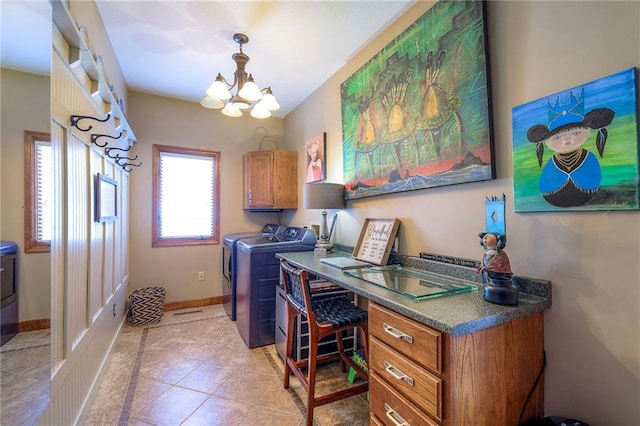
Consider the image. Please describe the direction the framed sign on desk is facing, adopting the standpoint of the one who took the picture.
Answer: facing the viewer and to the left of the viewer

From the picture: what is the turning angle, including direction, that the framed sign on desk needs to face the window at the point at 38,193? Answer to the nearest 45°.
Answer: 0° — it already faces it

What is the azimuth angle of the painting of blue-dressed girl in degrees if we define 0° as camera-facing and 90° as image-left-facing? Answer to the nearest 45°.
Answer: approximately 45°

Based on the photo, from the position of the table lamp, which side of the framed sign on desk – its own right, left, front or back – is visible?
right

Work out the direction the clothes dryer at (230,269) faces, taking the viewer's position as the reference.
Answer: facing to the left of the viewer

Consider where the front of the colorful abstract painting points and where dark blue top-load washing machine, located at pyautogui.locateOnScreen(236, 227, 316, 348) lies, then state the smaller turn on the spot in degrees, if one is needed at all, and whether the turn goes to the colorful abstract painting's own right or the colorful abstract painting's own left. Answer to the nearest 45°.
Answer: approximately 45° to the colorful abstract painting's own right

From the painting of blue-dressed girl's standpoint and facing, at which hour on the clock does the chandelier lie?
The chandelier is roughly at 1 o'clock from the painting of blue-dressed girl.

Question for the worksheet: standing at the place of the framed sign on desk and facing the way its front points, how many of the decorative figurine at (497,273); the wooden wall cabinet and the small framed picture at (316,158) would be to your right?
2

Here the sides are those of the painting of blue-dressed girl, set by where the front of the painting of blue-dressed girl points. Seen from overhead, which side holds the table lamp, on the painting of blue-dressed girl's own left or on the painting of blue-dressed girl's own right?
on the painting of blue-dressed girl's own right
